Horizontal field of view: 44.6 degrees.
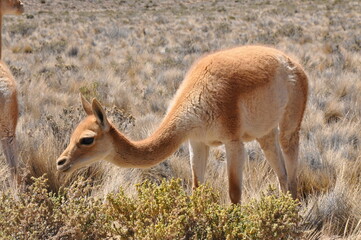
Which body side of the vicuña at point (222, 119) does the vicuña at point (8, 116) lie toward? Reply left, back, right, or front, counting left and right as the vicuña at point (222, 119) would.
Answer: front

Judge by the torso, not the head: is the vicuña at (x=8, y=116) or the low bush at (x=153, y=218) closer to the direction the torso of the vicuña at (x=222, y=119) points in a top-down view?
the vicuña

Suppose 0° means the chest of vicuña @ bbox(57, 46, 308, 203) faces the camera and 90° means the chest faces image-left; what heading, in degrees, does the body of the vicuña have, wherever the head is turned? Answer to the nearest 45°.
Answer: approximately 90°

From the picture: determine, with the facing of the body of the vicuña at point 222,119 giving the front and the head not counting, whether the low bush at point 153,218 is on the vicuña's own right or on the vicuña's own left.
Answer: on the vicuña's own left
